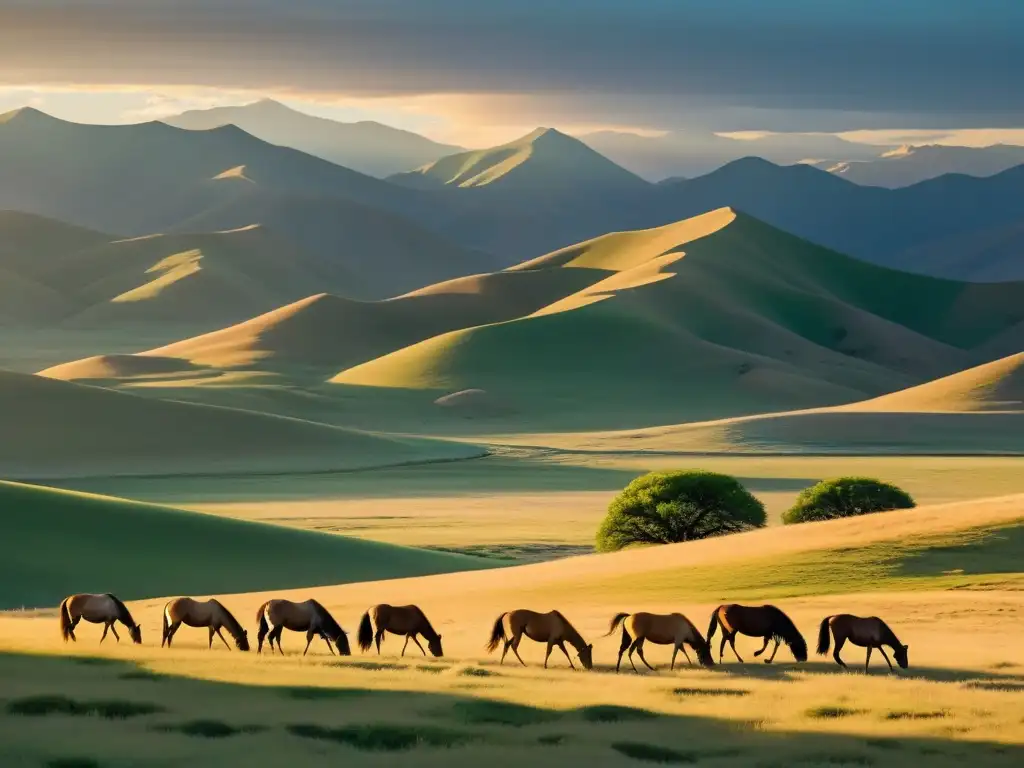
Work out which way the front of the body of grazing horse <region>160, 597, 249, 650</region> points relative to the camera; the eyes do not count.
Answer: to the viewer's right

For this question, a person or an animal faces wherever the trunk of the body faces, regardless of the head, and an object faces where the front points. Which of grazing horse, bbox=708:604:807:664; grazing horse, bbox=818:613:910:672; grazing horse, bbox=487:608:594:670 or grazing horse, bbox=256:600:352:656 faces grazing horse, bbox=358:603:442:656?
grazing horse, bbox=256:600:352:656

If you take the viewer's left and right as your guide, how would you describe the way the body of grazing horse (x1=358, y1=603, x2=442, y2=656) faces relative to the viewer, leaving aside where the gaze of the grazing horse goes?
facing to the right of the viewer

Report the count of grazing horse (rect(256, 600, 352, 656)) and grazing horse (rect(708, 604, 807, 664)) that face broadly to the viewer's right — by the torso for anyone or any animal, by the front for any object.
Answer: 2

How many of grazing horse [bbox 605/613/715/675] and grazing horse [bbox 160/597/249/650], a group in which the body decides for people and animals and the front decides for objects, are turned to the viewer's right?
2

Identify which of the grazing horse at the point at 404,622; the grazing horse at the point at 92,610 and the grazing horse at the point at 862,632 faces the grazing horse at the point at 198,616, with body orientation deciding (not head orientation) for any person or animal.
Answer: the grazing horse at the point at 92,610

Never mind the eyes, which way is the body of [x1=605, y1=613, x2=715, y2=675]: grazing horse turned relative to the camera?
to the viewer's right

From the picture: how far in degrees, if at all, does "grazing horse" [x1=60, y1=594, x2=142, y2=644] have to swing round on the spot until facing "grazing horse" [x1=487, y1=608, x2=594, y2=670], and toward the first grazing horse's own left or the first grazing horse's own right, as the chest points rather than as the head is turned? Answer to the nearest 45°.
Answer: approximately 45° to the first grazing horse's own right

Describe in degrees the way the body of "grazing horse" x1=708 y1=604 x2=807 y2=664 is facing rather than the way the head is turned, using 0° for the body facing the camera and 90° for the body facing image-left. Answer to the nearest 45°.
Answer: approximately 270°

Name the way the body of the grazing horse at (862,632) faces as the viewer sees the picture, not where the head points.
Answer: to the viewer's right

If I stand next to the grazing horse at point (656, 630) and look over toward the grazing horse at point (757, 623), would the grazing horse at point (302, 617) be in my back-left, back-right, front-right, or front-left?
back-left

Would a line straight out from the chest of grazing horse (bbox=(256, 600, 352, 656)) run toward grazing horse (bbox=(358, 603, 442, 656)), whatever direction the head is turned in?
yes

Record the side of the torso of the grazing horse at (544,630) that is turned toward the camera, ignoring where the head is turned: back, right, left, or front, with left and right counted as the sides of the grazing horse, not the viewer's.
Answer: right

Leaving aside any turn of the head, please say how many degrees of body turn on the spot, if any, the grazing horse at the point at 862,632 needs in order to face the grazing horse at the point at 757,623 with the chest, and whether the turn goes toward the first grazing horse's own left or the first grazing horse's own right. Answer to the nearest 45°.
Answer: approximately 180°

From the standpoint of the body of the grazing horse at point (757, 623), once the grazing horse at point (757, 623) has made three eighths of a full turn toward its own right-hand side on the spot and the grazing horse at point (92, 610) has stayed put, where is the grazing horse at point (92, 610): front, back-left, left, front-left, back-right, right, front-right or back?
front-right

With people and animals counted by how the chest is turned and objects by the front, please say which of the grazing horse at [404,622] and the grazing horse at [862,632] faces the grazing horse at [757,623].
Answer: the grazing horse at [404,622]
